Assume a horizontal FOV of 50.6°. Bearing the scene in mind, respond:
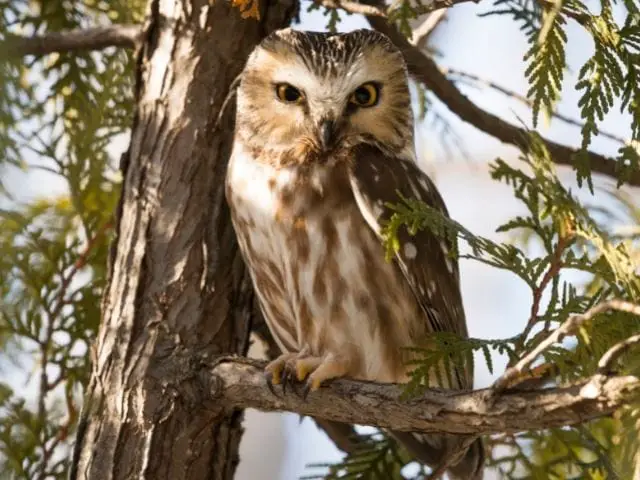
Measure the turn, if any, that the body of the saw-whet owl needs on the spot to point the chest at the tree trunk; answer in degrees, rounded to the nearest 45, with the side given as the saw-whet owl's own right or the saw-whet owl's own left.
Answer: approximately 45° to the saw-whet owl's own right

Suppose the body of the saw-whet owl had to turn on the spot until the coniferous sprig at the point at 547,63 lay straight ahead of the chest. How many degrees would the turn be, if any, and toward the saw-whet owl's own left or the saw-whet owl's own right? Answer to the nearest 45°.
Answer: approximately 90° to the saw-whet owl's own left

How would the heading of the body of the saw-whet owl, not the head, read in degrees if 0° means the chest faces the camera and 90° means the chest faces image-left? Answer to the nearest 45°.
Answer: approximately 45°
